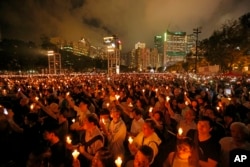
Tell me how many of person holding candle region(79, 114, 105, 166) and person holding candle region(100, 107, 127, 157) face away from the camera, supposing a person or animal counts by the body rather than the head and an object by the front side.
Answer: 0

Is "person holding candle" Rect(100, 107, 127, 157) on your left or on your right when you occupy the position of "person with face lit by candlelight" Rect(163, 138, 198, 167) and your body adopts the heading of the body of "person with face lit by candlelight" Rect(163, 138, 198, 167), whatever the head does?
on your right

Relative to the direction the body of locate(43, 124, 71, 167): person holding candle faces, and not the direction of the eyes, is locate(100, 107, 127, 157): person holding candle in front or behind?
behind

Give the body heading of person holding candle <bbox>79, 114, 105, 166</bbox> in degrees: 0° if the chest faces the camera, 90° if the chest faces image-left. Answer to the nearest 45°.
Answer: approximately 45°

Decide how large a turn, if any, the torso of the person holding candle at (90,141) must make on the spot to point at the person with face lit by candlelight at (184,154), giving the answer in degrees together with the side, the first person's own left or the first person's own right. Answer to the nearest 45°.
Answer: approximately 90° to the first person's own left

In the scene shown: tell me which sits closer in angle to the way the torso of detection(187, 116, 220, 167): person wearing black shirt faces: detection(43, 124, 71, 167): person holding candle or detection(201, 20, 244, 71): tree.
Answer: the person holding candle

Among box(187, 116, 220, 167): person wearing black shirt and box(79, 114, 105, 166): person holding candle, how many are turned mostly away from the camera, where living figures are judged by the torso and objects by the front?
0

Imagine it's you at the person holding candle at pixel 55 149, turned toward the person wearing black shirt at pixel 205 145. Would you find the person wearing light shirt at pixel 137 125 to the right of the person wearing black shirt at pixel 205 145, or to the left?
left

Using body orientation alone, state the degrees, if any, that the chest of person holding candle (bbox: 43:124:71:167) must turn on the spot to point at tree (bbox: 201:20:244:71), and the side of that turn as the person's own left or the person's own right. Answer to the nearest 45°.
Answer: approximately 135° to the person's own right

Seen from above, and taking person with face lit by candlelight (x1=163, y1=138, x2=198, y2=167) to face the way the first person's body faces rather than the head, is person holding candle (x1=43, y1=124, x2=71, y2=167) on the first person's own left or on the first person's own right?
on the first person's own right
